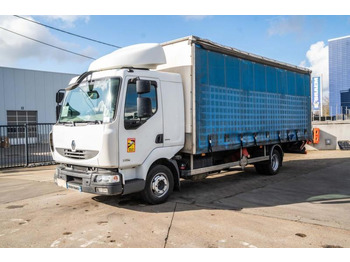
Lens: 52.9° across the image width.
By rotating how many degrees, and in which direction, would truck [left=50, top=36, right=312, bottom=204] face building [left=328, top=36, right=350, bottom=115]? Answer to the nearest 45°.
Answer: approximately 180°

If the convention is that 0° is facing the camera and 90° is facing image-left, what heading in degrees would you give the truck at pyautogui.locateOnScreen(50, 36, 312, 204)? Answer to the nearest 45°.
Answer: approximately 45°

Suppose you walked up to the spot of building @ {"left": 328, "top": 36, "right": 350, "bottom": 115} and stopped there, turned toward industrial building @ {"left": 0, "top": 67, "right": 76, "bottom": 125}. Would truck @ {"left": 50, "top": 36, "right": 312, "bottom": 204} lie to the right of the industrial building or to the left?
left

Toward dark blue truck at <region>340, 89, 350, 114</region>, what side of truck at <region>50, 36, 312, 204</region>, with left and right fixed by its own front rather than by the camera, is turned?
back

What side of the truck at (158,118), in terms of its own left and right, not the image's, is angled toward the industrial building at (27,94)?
right
